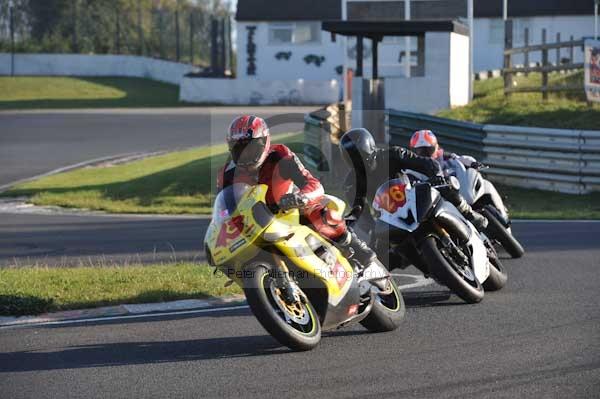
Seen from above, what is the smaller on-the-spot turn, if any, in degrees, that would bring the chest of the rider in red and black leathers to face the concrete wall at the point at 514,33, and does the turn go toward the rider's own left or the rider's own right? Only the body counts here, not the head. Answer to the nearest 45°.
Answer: approximately 135° to the rider's own right

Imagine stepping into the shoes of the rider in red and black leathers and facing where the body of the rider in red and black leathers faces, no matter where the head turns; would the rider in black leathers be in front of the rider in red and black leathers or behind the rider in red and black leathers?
behind

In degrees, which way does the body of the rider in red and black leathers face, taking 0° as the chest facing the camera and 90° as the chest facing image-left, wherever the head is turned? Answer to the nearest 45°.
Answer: approximately 45°

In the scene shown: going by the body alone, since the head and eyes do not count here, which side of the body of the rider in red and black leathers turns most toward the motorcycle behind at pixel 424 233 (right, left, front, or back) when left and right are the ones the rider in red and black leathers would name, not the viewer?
back

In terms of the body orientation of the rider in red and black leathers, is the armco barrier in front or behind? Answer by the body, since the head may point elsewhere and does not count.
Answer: behind

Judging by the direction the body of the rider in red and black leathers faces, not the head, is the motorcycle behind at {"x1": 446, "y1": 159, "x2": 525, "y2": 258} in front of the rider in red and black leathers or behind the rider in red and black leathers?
behind
